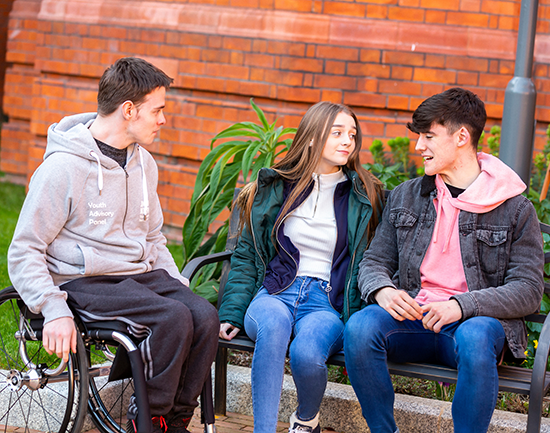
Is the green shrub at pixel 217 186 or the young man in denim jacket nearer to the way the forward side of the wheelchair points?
the young man in denim jacket

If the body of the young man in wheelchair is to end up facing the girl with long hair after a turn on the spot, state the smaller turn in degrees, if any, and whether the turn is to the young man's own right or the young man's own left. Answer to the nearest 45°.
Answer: approximately 90° to the young man's own left

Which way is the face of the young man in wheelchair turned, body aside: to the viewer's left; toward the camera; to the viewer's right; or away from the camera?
to the viewer's right

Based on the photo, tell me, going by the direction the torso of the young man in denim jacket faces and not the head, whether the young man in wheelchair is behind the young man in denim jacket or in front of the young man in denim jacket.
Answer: in front

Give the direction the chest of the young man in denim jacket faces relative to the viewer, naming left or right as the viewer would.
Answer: facing the viewer and to the left of the viewer

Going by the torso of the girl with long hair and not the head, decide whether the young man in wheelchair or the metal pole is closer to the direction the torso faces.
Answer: the young man in wheelchair

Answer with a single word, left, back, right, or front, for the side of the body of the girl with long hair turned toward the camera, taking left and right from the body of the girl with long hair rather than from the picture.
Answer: front

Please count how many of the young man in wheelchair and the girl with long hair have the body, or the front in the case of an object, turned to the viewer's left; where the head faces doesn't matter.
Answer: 0

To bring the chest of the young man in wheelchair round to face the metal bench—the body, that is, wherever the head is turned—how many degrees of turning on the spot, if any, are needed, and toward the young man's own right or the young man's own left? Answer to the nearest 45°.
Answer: approximately 45° to the young man's own left

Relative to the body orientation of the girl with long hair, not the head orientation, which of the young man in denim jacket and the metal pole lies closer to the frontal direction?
the young man in denim jacket

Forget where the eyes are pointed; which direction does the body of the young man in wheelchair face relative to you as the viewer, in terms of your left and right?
facing the viewer and to the right of the viewer

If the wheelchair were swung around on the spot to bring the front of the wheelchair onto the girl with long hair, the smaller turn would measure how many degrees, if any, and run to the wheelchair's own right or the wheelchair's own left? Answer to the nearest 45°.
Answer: approximately 90° to the wheelchair's own left

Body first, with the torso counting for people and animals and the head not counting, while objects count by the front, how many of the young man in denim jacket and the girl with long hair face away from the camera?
0
